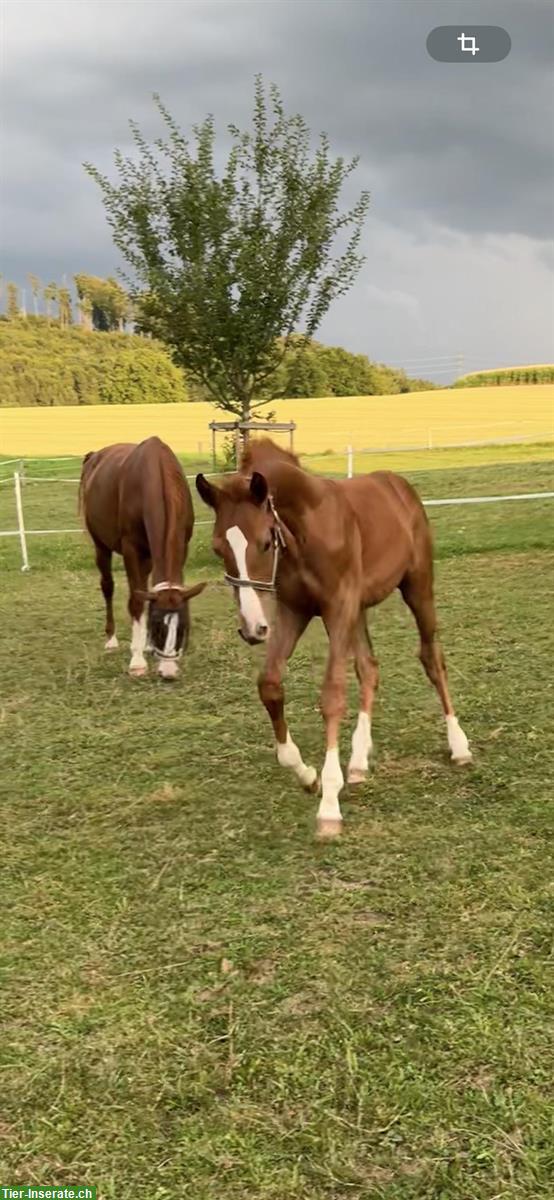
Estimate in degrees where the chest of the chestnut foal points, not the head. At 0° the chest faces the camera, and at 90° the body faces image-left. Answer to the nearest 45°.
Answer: approximately 45°

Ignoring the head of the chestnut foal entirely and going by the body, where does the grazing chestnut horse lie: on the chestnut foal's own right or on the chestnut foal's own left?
on the chestnut foal's own right

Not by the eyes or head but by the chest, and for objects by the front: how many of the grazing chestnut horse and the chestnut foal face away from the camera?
0

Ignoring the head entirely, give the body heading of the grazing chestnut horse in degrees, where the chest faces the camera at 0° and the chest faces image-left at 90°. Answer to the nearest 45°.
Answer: approximately 315°

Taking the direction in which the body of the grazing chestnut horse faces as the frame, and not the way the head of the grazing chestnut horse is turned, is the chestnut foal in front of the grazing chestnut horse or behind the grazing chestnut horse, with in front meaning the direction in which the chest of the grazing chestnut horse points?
in front
